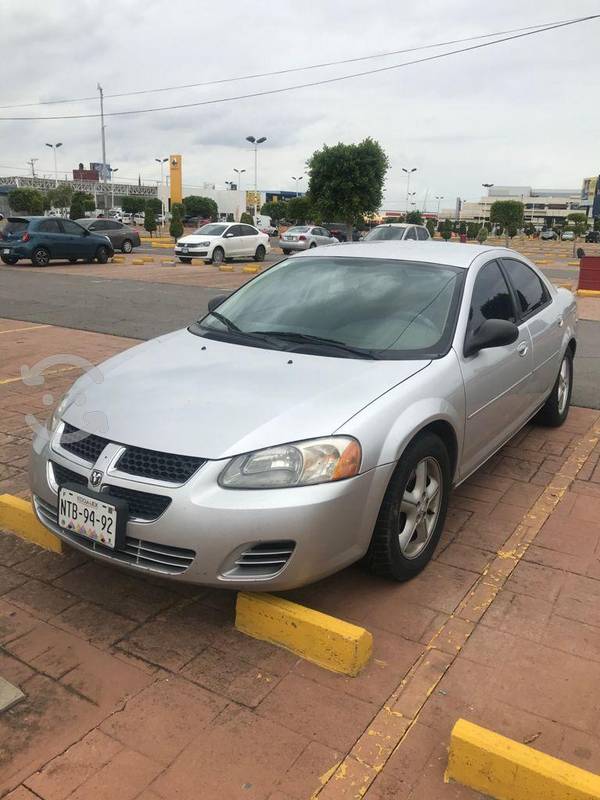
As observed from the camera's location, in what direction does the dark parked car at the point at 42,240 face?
facing away from the viewer and to the right of the viewer

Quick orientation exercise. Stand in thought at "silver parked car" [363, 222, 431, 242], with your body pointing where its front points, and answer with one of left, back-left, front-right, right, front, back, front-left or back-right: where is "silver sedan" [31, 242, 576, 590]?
front-left

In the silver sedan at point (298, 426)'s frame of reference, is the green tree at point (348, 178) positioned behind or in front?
behind

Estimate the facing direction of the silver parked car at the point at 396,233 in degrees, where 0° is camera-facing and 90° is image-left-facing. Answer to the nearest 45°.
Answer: approximately 45°

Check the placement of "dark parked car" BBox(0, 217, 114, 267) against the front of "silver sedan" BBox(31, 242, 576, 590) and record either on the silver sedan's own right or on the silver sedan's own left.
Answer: on the silver sedan's own right

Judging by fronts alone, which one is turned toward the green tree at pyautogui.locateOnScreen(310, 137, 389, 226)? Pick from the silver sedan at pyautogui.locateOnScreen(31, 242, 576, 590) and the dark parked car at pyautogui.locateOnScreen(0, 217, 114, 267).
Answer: the dark parked car
